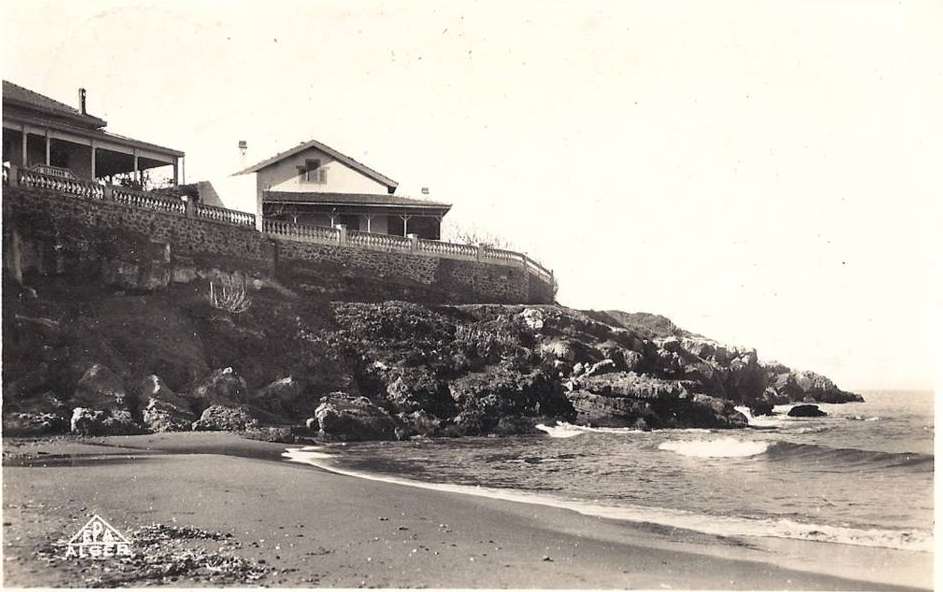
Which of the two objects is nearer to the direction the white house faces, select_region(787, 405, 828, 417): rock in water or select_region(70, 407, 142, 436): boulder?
the boulder

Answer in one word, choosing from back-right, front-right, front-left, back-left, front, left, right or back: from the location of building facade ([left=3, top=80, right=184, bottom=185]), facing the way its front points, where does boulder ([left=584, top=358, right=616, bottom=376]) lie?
front-left

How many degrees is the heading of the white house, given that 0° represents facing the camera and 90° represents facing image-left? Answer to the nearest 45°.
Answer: approximately 0°

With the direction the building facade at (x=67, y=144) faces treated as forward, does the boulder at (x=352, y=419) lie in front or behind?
in front

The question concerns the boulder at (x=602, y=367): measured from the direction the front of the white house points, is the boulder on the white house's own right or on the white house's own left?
on the white house's own left

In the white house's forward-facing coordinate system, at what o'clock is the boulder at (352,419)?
The boulder is roughly at 12 o'clock from the white house.

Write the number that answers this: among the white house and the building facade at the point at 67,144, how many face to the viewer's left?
0

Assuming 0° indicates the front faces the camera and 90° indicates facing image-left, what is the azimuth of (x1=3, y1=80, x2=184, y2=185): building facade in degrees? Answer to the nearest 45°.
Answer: approximately 315°

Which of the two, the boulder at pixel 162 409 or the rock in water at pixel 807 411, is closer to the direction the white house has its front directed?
the boulder
